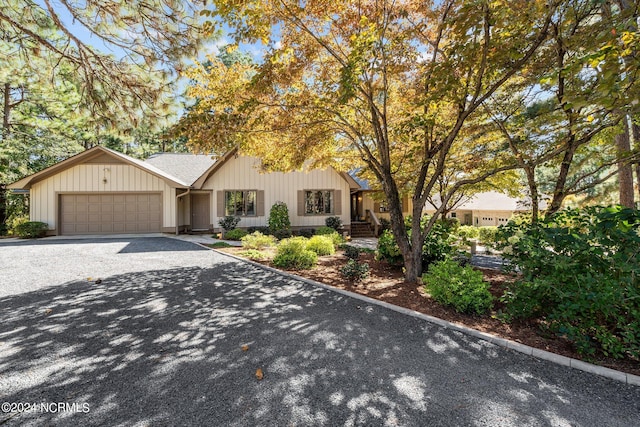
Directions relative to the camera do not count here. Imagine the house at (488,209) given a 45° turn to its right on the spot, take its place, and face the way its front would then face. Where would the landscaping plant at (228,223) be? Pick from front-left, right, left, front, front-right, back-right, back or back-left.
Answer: front

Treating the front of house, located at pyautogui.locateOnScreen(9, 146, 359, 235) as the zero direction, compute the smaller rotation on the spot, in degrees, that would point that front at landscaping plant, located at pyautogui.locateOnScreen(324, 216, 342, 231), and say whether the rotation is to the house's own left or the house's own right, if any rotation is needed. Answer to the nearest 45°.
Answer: approximately 90° to the house's own left

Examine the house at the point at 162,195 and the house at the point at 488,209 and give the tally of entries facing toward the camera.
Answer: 2

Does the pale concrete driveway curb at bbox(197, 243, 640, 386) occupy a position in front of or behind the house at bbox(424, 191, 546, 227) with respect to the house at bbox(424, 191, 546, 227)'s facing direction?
in front

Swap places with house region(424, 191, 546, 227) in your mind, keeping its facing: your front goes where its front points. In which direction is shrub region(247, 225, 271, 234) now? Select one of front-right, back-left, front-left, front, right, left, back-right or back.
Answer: front-right

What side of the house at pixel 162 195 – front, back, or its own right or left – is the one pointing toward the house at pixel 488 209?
left

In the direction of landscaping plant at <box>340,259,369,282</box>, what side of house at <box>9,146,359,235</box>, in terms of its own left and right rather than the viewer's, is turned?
front

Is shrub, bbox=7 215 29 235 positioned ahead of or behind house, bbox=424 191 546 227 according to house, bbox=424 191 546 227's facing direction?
ahead

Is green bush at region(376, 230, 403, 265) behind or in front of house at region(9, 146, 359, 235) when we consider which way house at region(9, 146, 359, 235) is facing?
in front

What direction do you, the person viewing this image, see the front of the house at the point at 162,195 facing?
facing the viewer

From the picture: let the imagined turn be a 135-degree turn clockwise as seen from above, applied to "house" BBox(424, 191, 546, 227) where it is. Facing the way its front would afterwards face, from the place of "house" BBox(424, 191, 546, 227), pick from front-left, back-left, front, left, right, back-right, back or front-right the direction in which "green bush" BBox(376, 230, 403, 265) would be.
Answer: back-left
